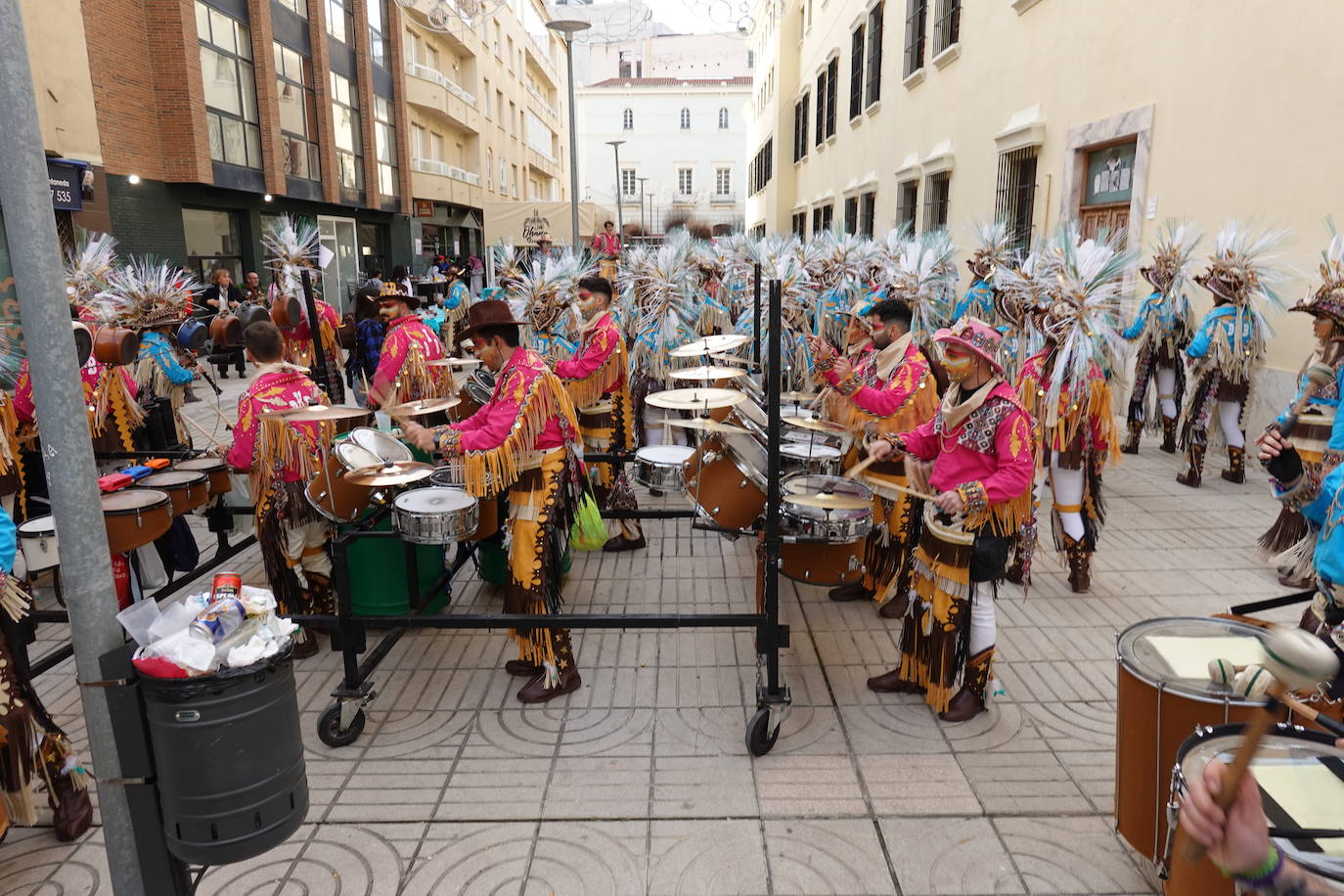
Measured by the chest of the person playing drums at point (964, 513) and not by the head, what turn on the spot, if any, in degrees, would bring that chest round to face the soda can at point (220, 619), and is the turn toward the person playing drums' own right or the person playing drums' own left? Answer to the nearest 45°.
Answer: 0° — they already face it

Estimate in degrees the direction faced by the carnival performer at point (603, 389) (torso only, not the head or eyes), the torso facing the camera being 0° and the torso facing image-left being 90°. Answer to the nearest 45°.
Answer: approximately 90°

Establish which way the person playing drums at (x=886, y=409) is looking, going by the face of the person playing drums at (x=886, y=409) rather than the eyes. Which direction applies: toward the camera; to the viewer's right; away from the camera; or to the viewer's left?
to the viewer's left

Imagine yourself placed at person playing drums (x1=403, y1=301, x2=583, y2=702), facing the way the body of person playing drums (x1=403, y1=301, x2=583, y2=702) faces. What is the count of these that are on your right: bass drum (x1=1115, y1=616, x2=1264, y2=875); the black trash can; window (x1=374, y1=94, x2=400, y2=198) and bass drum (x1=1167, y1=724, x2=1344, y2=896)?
1

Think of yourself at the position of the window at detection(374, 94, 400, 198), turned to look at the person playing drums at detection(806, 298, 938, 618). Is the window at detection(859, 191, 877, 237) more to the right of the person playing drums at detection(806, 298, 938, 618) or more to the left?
left

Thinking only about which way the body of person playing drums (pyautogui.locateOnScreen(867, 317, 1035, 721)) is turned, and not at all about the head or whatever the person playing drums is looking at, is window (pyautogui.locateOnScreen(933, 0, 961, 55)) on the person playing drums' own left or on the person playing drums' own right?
on the person playing drums' own right

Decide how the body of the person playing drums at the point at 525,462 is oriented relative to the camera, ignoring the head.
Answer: to the viewer's left

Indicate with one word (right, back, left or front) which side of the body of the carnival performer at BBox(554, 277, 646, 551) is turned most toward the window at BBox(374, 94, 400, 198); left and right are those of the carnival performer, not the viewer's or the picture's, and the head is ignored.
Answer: right

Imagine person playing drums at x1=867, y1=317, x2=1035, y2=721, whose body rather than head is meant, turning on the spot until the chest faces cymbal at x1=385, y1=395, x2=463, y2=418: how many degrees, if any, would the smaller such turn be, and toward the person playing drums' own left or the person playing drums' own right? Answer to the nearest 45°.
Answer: approximately 45° to the person playing drums' own right

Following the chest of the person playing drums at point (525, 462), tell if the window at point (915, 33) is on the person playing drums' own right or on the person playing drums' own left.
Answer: on the person playing drums' own right

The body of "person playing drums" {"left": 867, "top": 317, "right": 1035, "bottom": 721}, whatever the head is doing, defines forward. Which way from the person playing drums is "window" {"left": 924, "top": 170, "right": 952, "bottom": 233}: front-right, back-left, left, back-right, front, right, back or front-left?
back-right
